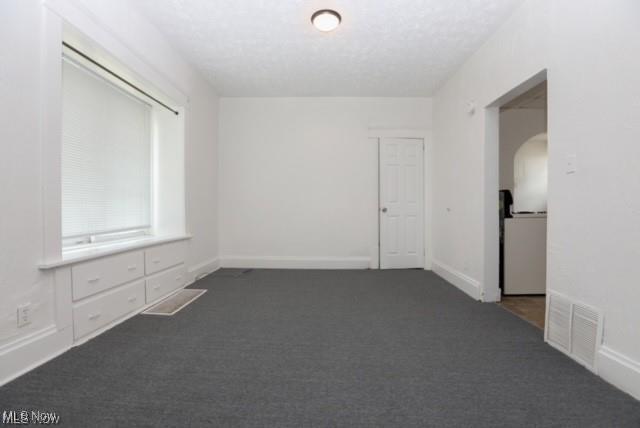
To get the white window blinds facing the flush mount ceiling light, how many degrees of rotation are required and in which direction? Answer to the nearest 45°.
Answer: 0° — it already faces it

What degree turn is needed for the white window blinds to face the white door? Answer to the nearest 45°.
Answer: approximately 45° to its left

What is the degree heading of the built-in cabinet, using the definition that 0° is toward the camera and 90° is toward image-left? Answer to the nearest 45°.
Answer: approximately 315°

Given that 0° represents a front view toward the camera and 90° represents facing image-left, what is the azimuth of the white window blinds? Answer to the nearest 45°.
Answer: approximately 315°

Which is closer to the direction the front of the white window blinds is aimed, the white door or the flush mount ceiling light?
the flush mount ceiling light

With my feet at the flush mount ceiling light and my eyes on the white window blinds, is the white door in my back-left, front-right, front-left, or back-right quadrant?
back-right

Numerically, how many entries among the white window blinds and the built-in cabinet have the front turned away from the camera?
0

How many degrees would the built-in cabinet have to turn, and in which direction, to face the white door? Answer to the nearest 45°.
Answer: approximately 45° to its left
